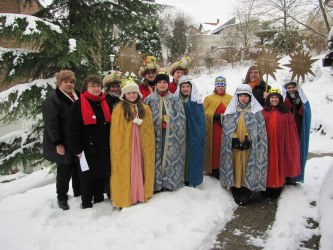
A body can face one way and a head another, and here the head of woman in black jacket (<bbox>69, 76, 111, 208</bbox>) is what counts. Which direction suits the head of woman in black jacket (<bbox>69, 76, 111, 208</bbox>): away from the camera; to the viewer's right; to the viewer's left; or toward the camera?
toward the camera

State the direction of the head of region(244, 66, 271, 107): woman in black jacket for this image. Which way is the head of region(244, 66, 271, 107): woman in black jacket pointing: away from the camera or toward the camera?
toward the camera

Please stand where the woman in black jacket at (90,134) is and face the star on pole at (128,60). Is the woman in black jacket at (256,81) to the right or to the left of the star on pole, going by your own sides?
right

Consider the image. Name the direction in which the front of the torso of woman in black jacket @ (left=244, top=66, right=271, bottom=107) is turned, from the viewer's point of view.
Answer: toward the camera

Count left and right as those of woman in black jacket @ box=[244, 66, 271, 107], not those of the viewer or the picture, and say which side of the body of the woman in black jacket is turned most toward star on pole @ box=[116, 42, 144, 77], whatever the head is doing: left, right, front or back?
right

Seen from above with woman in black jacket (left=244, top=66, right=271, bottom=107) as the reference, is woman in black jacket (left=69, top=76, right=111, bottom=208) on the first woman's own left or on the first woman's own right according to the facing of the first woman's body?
on the first woman's own right

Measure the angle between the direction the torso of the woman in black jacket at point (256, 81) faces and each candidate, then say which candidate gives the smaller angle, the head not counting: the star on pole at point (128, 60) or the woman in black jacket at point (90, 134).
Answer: the woman in black jacket
